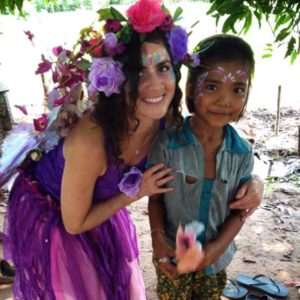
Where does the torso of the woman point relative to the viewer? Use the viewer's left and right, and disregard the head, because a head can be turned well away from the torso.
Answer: facing the viewer and to the right of the viewer

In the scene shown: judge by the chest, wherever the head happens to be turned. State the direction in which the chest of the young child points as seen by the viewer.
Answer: toward the camera

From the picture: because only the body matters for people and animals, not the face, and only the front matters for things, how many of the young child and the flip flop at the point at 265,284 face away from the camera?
0

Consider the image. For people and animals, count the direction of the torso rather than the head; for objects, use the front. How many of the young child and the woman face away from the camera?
0

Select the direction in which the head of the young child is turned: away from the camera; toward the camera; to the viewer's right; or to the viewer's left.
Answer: toward the camera

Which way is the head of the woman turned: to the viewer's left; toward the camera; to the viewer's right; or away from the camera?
toward the camera
